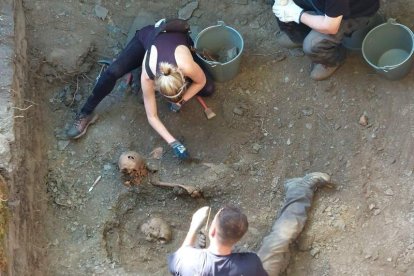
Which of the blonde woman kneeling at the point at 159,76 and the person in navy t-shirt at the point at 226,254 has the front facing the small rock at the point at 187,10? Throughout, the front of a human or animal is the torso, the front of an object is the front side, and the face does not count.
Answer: the person in navy t-shirt

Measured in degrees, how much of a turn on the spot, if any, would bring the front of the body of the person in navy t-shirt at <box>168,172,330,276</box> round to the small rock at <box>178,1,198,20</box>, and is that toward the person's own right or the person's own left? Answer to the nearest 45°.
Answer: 0° — they already face it

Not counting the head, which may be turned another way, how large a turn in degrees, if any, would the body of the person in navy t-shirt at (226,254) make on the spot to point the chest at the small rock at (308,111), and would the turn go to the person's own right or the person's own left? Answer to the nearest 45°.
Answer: approximately 45° to the person's own right

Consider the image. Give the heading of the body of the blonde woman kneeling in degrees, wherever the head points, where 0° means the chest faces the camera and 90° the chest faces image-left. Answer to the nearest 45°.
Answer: approximately 0°

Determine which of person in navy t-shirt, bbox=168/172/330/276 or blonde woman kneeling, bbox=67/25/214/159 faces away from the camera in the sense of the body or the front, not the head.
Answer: the person in navy t-shirt

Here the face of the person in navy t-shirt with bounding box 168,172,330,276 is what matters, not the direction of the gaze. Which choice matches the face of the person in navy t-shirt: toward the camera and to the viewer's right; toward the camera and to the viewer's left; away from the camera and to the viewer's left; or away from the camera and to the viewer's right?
away from the camera and to the viewer's left

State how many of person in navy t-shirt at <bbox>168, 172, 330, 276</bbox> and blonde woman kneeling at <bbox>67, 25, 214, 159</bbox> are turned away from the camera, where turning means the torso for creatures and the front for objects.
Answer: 1

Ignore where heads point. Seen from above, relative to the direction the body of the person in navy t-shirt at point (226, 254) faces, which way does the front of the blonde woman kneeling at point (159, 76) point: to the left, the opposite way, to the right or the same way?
the opposite way

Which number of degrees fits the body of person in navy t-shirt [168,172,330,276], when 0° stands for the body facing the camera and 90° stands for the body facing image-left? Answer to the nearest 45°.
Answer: approximately 180°

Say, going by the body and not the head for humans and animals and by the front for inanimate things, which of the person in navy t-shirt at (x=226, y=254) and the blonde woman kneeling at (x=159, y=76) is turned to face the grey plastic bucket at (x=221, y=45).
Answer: the person in navy t-shirt

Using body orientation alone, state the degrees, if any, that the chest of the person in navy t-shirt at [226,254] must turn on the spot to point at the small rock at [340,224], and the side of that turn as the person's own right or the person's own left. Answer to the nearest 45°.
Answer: approximately 45° to the person's own right
